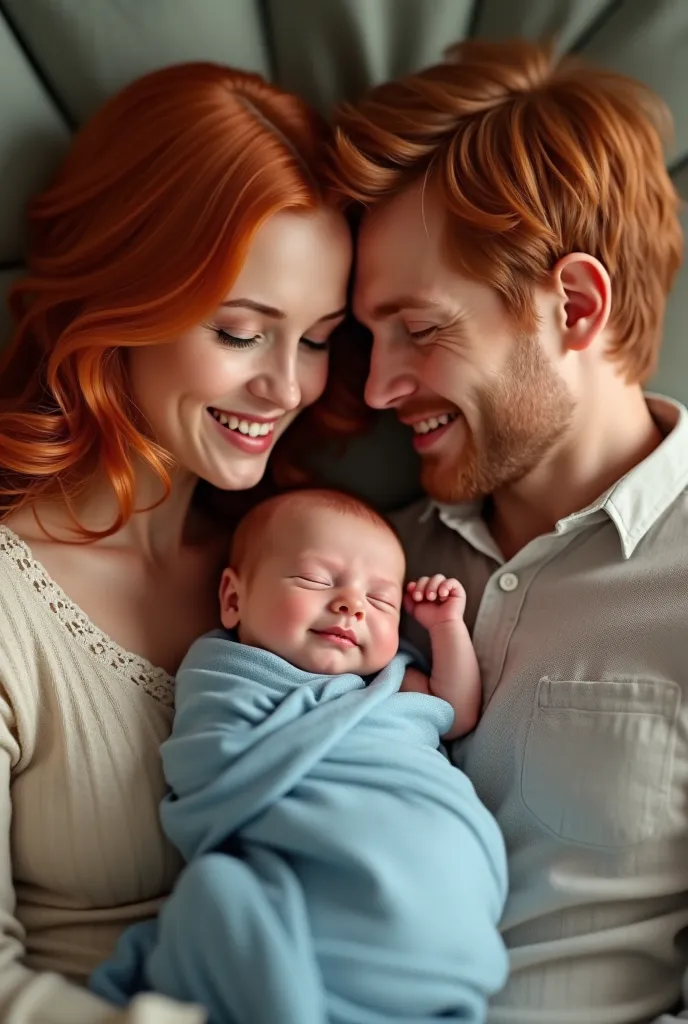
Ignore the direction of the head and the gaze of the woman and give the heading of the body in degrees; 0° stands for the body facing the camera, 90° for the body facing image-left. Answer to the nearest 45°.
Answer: approximately 315°

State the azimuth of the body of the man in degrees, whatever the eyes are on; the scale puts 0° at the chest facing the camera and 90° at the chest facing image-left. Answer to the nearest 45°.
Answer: approximately 45°
